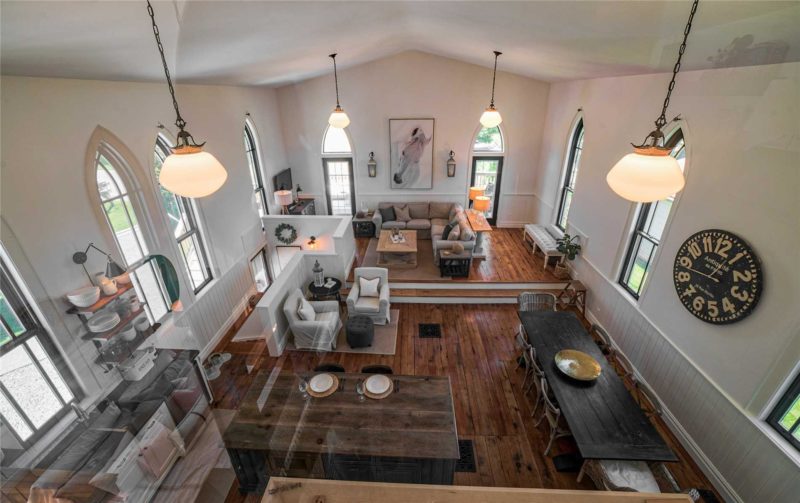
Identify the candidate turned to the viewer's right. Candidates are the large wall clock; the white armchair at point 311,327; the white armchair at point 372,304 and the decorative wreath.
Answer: the white armchair at point 311,327

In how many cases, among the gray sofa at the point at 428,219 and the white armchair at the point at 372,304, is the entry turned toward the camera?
2

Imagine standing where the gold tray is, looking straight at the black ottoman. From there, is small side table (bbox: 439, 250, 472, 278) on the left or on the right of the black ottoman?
right

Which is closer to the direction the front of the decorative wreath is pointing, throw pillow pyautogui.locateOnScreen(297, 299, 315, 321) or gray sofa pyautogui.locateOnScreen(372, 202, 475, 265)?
the throw pillow

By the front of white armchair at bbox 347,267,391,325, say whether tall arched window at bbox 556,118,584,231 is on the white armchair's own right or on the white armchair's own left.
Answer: on the white armchair's own left

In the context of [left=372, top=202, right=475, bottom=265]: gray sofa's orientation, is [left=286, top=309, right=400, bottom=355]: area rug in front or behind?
in front

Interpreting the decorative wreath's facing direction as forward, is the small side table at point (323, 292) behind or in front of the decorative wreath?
in front

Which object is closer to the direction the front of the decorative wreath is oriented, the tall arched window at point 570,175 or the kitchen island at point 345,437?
the kitchen island

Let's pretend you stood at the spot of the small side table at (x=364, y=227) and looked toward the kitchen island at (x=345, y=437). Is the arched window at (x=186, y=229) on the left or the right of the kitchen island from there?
right

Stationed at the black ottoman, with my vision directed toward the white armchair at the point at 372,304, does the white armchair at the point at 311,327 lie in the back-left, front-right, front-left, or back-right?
back-left

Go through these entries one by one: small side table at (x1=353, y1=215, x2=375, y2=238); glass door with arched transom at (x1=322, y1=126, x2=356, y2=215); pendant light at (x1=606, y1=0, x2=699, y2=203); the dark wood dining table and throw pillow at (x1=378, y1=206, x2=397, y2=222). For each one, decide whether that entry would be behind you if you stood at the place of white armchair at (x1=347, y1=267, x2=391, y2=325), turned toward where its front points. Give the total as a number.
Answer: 3

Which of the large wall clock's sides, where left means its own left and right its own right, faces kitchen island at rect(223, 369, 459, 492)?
front

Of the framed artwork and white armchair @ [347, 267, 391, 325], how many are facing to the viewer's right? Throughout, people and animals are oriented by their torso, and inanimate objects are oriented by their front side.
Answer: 0

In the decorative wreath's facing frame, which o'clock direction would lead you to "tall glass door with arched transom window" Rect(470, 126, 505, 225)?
The tall glass door with arched transom window is roughly at 9 o'clock from the decorative wreath.
